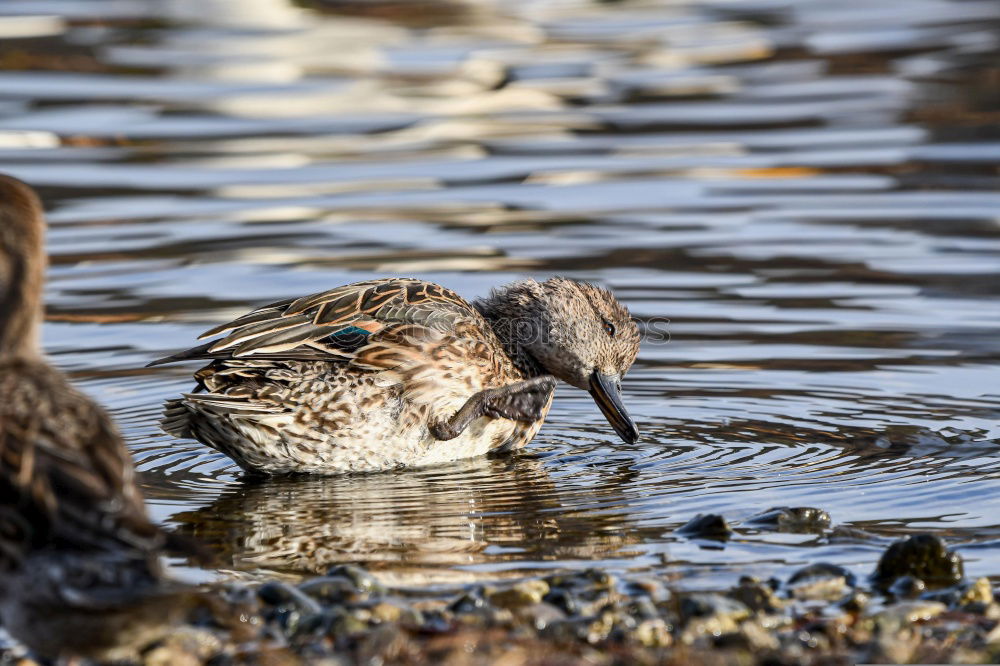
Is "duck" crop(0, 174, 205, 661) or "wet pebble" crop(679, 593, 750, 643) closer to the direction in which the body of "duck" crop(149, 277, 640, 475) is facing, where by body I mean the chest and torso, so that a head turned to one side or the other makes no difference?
the wet pebble

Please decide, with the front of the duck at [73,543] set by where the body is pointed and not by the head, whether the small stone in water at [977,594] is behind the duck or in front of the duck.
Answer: behind

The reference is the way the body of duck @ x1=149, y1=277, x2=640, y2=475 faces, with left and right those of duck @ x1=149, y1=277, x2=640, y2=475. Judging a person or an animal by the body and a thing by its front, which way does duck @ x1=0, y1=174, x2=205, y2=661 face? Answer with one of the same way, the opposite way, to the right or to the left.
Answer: the opposite way

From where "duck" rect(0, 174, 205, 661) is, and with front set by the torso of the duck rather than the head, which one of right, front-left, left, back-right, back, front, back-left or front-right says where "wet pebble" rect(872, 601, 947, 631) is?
back

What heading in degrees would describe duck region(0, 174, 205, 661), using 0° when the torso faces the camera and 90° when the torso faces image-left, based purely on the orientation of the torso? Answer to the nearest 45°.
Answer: approximately 90°

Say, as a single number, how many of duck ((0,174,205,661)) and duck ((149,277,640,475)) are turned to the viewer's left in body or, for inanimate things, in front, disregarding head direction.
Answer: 1

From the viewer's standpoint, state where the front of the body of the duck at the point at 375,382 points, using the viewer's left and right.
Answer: facing to the right of the viewer

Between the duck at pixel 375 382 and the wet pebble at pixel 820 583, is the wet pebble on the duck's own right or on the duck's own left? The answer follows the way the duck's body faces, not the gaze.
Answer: on the duck's own right

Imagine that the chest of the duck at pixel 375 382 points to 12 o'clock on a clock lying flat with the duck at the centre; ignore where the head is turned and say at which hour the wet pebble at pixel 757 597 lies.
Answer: The wet pebble is roughly at 2 o'clock from the duck.
